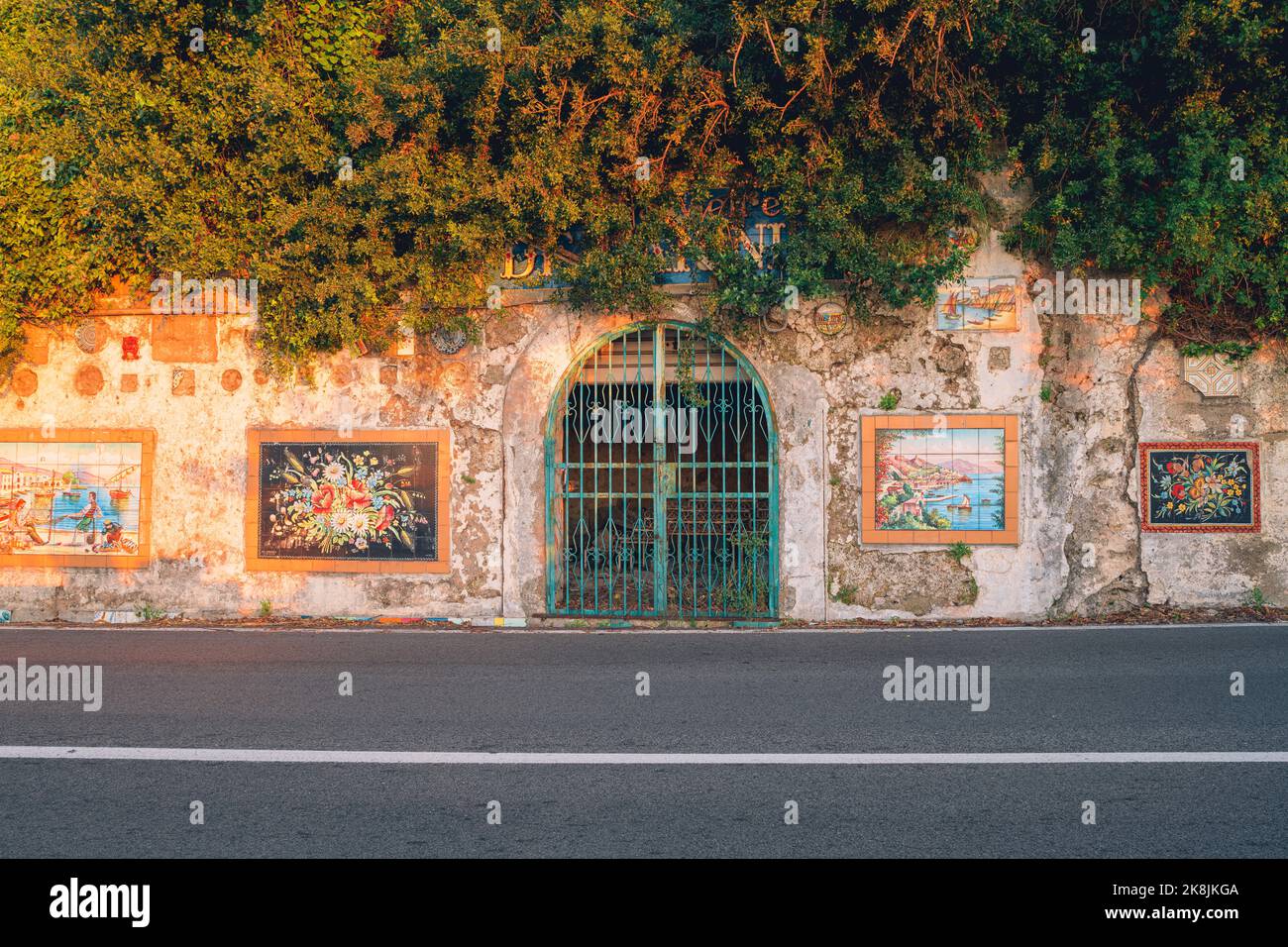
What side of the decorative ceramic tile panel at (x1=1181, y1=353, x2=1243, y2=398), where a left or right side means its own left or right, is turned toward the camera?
front

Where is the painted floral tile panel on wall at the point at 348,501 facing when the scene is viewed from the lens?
facing the viewer

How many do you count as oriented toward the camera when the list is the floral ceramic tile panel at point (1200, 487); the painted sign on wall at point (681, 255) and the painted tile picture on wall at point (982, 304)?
3

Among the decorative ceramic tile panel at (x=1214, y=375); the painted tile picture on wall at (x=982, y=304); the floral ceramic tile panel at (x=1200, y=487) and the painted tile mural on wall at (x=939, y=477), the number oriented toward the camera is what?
4

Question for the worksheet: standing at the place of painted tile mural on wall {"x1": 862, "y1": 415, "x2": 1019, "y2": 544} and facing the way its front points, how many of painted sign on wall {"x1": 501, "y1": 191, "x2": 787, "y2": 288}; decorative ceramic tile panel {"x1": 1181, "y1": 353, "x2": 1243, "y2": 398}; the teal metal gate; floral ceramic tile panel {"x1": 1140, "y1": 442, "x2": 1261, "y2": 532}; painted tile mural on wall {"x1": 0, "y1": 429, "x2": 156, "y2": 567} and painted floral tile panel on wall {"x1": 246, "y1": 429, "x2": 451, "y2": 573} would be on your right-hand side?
4

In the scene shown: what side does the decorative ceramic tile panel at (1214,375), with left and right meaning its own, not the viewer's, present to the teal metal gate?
right

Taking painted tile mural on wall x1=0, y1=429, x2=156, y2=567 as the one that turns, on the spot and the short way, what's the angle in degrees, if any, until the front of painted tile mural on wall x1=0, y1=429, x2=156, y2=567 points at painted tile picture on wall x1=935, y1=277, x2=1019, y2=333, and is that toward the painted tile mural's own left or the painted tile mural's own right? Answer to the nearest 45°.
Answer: approximately 45° to the painted tile mural's own left

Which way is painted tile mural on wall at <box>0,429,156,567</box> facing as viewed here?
toward the camera

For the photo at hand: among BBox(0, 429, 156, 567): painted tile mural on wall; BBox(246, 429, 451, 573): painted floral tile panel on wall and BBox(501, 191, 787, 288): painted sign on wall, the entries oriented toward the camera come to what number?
3

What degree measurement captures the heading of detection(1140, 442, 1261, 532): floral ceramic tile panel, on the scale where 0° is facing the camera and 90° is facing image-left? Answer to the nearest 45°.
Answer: approximately 0°

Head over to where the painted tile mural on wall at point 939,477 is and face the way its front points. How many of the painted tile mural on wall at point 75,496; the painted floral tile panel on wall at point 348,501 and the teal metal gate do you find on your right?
3

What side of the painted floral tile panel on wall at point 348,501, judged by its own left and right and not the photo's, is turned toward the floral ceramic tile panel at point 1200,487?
left

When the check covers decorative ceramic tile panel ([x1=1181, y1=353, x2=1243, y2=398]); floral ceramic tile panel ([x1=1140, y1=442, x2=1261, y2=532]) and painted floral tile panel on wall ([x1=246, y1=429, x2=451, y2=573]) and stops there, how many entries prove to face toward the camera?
3

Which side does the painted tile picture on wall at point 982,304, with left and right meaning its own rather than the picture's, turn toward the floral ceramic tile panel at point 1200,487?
left

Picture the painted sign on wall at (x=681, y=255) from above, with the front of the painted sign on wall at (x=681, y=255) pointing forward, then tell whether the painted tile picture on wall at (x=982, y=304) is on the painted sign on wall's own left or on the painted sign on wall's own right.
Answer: on the painted sign on wall's own left
